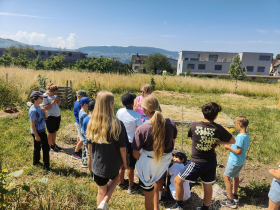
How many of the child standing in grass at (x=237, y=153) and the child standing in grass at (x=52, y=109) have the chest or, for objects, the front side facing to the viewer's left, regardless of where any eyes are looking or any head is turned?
1

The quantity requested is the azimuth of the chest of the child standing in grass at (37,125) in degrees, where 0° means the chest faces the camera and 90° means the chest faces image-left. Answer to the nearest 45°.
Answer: approximately 315°

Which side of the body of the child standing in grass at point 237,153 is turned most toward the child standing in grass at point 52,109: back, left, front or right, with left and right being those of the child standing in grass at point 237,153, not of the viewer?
front

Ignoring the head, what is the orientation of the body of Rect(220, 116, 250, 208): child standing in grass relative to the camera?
to the viewer's left

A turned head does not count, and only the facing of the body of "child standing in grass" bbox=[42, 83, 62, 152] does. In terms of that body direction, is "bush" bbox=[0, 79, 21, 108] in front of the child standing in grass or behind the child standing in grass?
behind

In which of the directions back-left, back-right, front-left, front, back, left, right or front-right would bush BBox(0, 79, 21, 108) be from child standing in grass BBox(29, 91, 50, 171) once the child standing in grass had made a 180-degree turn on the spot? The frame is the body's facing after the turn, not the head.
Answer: front-right

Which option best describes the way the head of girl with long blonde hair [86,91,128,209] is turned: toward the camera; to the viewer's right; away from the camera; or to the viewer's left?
away from the camera

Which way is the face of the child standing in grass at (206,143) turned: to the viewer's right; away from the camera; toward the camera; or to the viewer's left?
away from the camera

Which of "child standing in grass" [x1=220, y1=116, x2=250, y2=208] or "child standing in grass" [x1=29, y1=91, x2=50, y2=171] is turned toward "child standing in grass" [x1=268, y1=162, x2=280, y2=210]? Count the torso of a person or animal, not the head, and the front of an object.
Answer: "child standing in grass" [x1=29, y1=91, x2=50, y2=171]

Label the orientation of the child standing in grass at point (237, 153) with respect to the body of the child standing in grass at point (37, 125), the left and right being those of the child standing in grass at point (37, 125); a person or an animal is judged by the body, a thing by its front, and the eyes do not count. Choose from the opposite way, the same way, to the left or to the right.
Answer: the opposite way

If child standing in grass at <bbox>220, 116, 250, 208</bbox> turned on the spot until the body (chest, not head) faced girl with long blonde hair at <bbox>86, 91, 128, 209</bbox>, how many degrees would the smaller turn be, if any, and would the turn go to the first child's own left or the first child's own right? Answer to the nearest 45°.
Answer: approximately 45° to the first child's own left
